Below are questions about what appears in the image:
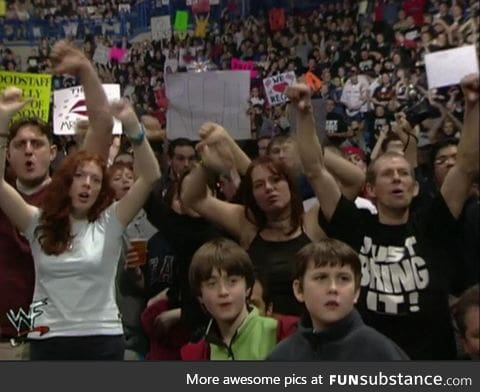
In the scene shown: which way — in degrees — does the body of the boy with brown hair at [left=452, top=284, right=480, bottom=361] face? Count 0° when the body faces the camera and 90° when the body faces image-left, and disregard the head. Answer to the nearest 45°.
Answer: approximately 0°

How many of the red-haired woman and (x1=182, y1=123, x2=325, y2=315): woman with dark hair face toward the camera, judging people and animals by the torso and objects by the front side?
2

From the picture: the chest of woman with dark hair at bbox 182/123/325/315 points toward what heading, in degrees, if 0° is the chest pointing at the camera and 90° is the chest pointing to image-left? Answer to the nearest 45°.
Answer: approximately 0°

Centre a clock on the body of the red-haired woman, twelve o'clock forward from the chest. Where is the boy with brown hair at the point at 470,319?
The boy with brown hair is roughly at 10 o'clock from the red-haired woman.

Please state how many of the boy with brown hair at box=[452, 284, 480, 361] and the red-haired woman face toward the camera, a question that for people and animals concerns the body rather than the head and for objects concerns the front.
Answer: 2
